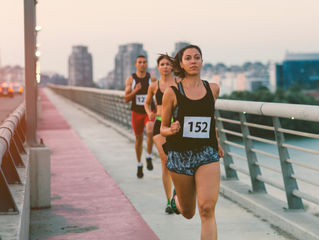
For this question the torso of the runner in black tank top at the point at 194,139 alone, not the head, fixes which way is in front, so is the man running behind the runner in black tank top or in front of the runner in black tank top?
behind

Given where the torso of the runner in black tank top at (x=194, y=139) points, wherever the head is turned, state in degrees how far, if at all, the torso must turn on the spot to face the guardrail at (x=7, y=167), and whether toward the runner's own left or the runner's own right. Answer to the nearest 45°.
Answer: approximately 135° to the runner's own right

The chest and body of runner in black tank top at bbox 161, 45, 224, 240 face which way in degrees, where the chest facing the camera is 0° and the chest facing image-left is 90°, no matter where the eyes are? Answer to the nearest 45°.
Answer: approximately 315°
